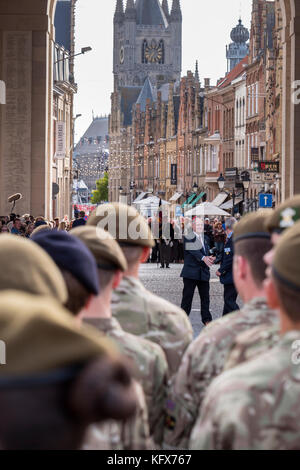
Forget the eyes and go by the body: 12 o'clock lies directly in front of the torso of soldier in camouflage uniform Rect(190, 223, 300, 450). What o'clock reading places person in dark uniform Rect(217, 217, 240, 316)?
The person in dark uniform is roughly at 12 o'clock from the soldier in camouflage uniform.

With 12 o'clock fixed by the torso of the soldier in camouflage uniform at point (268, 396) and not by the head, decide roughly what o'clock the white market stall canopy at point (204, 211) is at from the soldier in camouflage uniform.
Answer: The white market stall canopy is roughly at 12 o'clock from the soldier in camouflage uniform.

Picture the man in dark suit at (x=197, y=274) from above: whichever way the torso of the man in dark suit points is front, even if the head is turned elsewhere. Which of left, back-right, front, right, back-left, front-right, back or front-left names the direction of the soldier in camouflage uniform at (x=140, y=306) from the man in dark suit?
front-right

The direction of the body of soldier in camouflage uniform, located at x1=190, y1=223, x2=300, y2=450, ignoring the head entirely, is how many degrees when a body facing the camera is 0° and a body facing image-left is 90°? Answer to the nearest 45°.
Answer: approximately 180°

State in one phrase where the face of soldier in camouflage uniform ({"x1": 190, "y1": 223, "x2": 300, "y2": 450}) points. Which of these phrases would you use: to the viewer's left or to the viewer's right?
to the viewer's left
